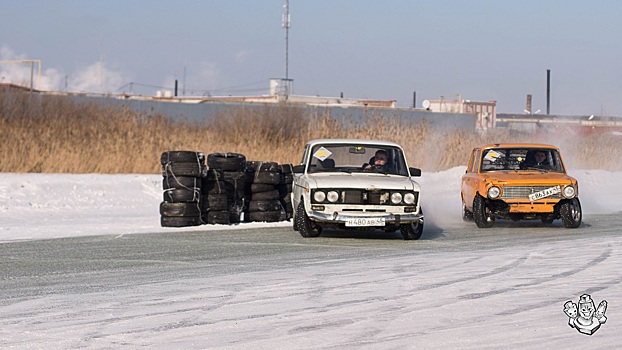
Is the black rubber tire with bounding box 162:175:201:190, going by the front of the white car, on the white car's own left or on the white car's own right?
on the white car's own right

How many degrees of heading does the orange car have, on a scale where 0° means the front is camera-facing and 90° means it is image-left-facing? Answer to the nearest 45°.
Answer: approximately 0°

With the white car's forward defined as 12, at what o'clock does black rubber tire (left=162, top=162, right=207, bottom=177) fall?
The black rubber tire is roughly at 4 o'clock from the white car.

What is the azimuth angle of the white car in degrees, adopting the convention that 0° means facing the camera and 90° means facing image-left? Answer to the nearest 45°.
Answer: approximately 0°

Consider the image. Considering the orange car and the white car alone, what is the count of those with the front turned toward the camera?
2

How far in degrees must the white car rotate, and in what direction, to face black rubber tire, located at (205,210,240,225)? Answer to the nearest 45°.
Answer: approximately 135° to its right

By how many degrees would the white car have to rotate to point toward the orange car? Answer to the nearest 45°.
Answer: approximately 135° to its left
